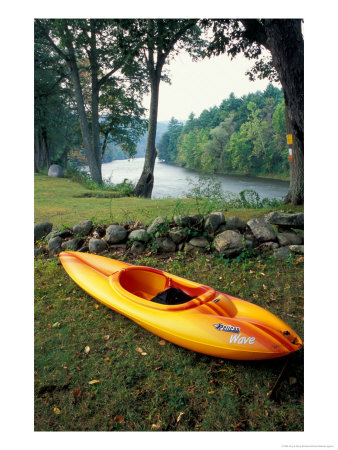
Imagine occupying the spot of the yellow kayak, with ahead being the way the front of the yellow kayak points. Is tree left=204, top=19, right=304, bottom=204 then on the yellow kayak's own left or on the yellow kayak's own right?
on the yellow kayak's own right

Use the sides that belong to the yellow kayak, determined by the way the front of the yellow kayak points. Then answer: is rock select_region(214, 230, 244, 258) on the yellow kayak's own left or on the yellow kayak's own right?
on the yellow kayak's own right

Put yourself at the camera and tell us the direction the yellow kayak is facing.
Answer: facing away from the viewer and to the left of the viewer

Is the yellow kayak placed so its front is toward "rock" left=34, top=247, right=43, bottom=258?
yes

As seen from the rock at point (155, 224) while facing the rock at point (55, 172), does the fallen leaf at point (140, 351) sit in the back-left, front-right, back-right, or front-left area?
back-left

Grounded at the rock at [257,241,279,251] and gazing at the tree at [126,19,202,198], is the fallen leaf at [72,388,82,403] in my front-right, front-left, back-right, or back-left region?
back-left

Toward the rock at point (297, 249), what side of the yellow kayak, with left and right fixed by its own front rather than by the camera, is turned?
right
